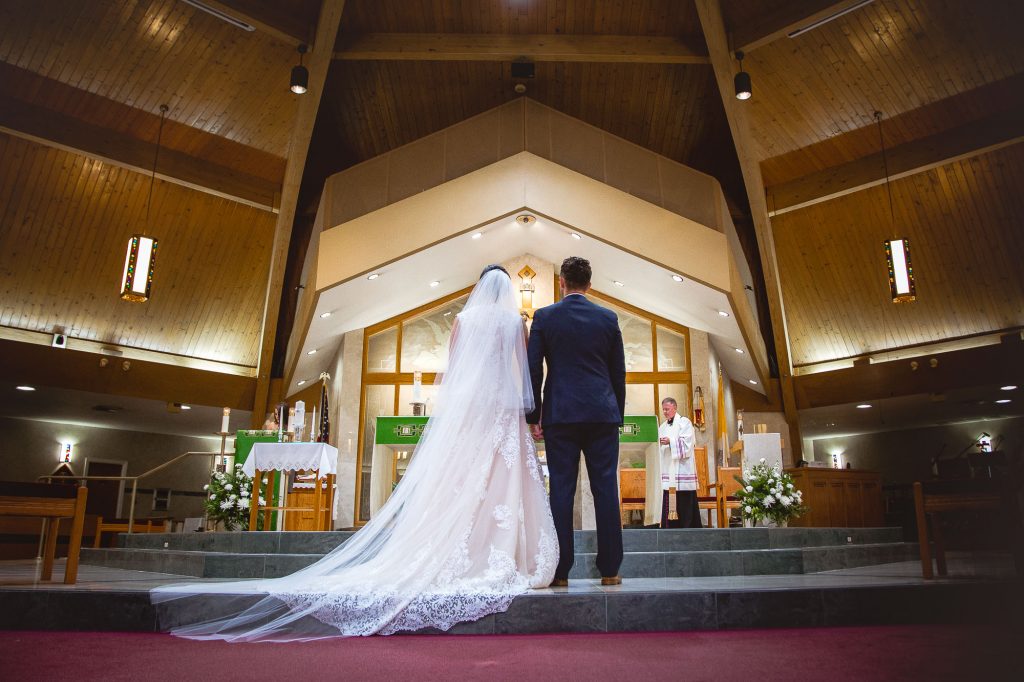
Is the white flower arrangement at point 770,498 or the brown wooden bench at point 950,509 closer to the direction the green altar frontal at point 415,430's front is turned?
the brown wooden bench

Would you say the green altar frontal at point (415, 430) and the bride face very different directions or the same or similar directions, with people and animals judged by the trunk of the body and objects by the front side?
very different directions

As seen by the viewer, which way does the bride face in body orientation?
away from the camera

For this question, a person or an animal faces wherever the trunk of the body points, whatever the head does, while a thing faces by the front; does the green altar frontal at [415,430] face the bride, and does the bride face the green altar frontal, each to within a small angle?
yes

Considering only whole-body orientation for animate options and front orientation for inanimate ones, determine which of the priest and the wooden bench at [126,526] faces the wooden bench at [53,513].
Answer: the priest

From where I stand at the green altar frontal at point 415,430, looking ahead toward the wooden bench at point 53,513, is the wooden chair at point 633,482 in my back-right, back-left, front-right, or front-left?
back-left

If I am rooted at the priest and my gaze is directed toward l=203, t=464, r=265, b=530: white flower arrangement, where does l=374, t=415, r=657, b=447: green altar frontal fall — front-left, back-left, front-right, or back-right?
front-right

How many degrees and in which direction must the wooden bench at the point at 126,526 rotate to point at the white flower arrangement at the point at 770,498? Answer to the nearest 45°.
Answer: approximately 45° to its right

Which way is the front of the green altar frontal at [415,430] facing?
toward the camera

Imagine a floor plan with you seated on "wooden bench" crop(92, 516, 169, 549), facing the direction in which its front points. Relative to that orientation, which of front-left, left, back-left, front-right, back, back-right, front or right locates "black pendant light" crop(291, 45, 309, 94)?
right

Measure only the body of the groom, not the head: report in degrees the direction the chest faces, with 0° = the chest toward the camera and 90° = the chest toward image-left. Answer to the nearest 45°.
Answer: approximately 180°

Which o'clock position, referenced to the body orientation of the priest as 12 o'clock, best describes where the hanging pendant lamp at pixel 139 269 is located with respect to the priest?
The hanging pendant lamp is roughly at 1 o'clock from the priest.

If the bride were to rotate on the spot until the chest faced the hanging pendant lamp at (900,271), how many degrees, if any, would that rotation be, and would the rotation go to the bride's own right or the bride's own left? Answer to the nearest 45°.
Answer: approximately 45° to the bride's own right

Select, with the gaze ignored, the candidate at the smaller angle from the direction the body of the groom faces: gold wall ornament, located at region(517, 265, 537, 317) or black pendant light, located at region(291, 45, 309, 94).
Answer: the gold wall ornament
